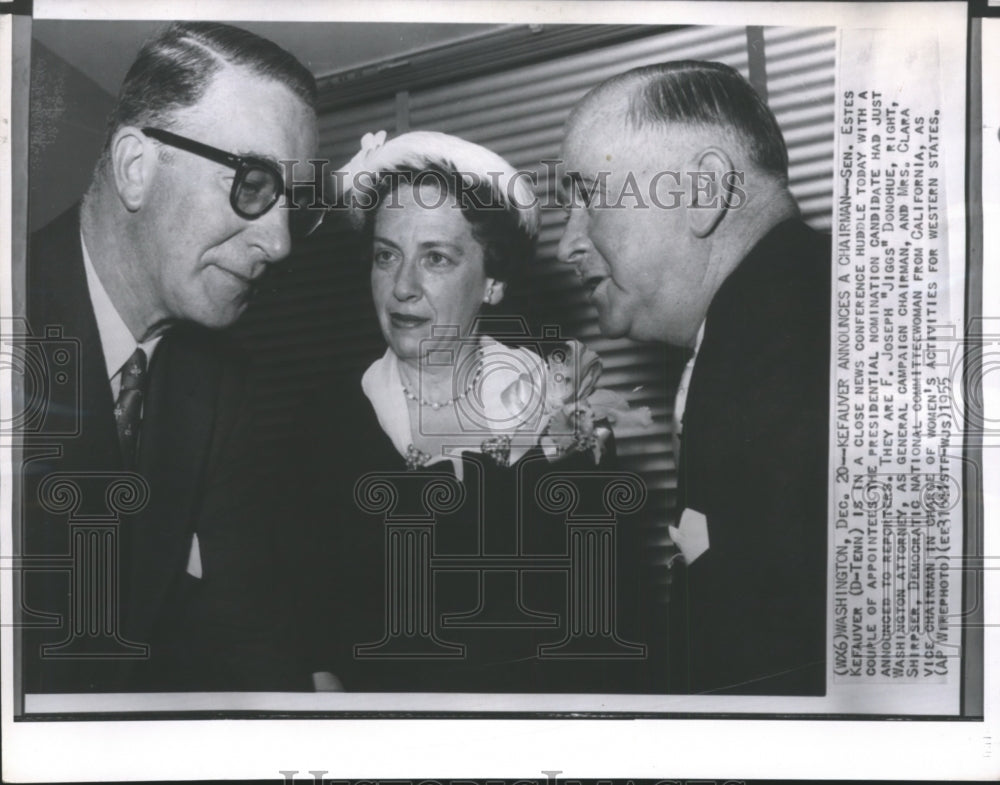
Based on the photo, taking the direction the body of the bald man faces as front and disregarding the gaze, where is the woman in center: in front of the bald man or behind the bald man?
in front

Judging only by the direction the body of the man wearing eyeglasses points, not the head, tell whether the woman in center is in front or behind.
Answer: in front

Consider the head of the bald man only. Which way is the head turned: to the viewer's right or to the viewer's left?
to the viewer's left

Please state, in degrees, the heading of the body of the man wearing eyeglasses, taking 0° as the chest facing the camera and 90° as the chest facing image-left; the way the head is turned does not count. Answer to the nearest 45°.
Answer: approximately 315°

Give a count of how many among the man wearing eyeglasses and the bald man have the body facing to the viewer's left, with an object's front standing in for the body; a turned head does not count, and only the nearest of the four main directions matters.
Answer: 1

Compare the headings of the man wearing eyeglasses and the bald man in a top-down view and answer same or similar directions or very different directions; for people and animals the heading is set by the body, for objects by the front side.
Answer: very different directions

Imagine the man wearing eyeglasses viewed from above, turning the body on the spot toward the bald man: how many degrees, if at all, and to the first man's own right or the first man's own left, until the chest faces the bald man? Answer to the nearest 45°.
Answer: approximately 45° to the first man's own left

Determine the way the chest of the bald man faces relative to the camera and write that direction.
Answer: to the viewer's left

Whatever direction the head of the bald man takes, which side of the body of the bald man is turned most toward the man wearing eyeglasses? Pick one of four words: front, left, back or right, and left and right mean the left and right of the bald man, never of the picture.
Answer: front
